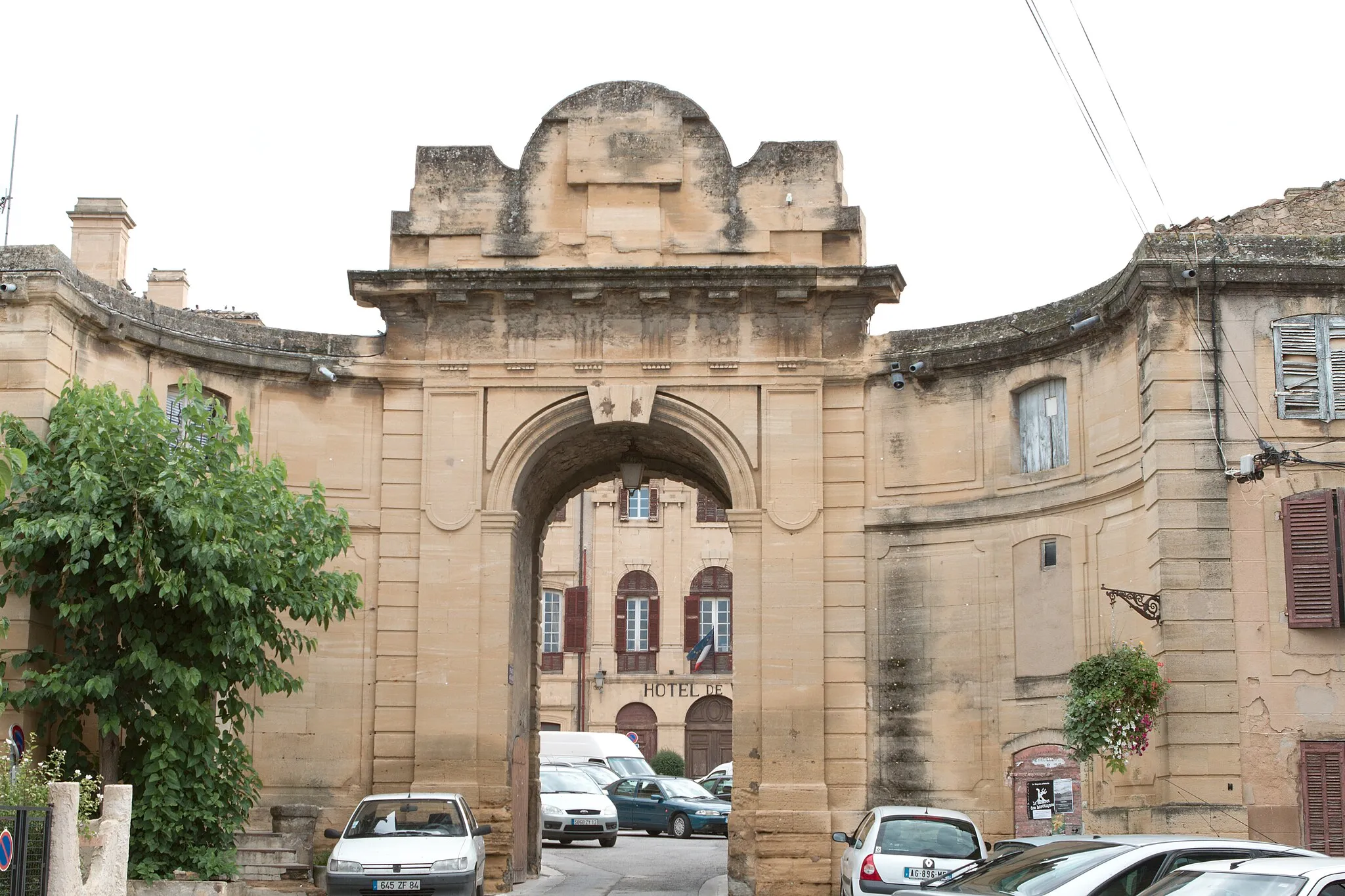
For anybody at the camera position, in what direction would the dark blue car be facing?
facing the viewer and to the right of the viewer

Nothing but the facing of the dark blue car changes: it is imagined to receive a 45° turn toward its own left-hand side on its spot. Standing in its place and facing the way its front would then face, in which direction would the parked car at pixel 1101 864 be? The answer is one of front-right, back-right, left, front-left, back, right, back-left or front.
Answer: right

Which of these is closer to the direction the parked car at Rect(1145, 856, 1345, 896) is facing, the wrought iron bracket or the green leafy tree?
the green leafy tree

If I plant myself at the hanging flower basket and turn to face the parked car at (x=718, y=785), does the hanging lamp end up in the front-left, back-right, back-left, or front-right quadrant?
front-left

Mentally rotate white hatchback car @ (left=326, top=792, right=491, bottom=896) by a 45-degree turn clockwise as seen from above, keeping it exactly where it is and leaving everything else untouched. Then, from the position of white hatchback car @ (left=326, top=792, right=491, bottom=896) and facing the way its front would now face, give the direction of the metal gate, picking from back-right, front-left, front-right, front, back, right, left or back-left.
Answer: front

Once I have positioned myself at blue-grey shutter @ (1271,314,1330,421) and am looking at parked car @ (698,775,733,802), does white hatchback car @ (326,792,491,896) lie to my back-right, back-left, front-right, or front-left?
front-left

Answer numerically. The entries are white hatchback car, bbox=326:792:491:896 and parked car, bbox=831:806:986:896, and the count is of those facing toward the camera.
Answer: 1

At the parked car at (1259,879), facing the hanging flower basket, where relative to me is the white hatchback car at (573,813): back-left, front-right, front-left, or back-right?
front-left

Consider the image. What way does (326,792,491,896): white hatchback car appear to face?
toward the camera

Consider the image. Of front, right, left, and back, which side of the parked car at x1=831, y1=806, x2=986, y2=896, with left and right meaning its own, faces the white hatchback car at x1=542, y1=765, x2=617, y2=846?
front

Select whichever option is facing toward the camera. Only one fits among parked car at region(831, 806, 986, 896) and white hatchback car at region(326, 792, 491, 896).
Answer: the white hatchback car

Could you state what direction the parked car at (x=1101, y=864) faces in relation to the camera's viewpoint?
facing the viewer and to the left of the viewer

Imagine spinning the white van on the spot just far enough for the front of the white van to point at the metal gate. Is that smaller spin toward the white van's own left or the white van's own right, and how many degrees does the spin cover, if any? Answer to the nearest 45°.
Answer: approximately 45° to the white van's own right

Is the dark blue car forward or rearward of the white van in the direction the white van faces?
forward

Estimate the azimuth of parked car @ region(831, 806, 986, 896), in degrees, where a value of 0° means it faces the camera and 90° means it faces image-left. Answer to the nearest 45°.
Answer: approximately 135°
